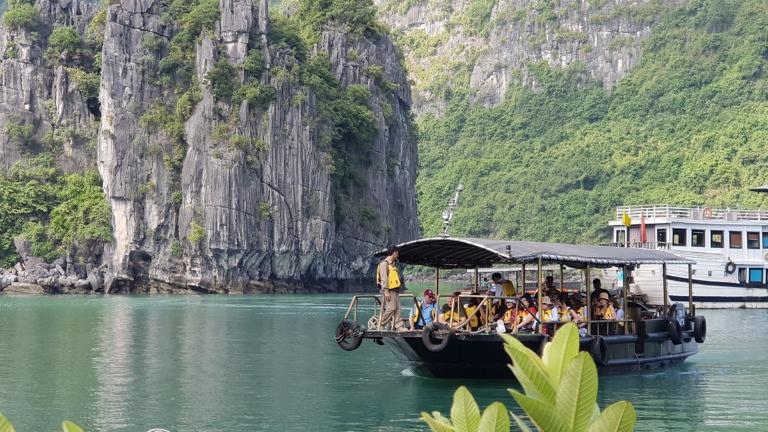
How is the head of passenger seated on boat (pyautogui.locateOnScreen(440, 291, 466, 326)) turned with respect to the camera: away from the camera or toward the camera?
toward the camera

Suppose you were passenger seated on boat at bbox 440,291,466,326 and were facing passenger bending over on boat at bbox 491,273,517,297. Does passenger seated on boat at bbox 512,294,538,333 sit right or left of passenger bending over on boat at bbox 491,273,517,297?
right

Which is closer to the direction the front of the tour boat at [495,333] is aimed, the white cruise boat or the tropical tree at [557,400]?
the tropical tree

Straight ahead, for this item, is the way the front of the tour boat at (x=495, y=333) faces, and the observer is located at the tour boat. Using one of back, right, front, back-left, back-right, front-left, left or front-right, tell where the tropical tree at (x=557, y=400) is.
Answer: front-left

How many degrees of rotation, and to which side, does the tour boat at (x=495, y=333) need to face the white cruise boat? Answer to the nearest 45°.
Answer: approximately 135° to its right

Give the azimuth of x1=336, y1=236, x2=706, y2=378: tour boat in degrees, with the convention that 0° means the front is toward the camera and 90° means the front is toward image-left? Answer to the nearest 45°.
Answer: approximately 45°
